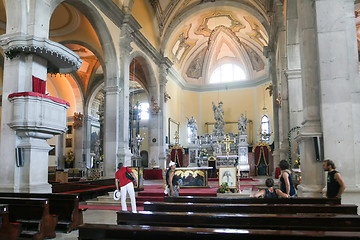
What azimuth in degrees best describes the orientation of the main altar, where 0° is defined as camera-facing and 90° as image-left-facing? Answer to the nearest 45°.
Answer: approximately 0°

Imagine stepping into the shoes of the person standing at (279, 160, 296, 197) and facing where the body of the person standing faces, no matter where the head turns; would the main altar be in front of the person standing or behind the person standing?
in front

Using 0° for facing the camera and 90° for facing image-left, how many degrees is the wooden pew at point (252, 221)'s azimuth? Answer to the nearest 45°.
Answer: approximately 180°

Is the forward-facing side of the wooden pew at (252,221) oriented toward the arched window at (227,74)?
yes

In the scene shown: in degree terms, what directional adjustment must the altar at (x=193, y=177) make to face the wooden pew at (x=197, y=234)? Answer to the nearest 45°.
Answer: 0° — it already faces it

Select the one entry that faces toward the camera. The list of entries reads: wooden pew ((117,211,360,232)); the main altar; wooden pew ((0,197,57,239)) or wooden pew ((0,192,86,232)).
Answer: the main altar

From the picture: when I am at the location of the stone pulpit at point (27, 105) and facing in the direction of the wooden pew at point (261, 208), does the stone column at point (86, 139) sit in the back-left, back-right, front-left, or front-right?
back-left

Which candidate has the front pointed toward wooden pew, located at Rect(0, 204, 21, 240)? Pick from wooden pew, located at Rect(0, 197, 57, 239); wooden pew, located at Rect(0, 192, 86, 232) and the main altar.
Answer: the main altar

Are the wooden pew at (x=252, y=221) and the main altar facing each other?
yes

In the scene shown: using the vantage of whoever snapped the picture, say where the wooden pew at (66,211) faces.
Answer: facing away from the viewer and to the right of the viewer

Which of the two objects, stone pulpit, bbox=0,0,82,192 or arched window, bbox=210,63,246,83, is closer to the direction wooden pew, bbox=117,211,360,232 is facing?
the arched window
